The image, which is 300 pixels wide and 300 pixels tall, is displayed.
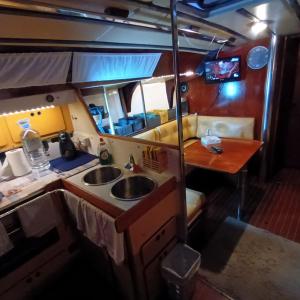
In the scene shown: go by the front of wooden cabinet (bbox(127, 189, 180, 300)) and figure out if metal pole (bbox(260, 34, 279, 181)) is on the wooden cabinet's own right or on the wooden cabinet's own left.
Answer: on the wooden cabinet's own left

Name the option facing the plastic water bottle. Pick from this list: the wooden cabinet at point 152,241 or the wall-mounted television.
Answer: the wall-mounted television

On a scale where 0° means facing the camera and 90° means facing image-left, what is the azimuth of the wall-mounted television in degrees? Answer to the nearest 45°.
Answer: approximately 45°

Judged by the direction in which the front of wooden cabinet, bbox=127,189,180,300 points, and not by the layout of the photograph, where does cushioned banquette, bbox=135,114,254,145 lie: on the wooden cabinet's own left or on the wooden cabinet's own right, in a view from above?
on the wooden cabinet's own left

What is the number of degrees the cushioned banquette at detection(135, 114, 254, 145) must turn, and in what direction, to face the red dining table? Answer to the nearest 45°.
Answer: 0° — it already faces it

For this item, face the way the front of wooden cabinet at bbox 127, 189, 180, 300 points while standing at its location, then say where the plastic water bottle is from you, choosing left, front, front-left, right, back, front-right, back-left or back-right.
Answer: back

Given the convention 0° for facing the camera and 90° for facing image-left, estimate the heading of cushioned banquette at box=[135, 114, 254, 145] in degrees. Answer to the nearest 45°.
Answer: approximately 0°

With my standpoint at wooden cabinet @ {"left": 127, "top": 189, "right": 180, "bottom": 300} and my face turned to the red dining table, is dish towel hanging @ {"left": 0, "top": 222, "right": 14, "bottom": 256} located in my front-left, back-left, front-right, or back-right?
back-left

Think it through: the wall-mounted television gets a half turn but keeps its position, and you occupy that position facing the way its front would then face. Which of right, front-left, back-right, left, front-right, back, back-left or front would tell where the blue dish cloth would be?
back

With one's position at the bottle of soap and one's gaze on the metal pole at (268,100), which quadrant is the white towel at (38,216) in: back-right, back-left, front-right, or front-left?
back-right

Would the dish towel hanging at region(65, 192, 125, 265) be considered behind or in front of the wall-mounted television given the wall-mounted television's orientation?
in front

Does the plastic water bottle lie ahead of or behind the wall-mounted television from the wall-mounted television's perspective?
ahead

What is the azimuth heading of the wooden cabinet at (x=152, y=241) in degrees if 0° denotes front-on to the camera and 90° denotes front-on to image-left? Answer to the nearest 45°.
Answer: approximately 315°

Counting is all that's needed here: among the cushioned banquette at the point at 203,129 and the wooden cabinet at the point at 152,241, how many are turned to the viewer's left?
0
